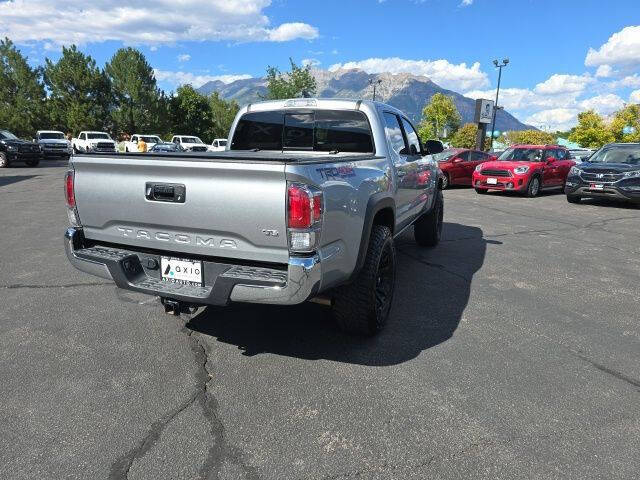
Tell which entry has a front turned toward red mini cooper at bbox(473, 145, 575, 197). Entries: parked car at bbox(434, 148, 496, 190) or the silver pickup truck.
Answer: the silver pickup truck

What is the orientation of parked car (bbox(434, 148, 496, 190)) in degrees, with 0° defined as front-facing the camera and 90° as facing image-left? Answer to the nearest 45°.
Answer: approximately 45°

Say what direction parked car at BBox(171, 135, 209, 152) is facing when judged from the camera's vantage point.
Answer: facing the viewer and to the right of the viewer

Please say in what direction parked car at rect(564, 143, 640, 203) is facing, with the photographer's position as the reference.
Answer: facing the viewer and to the left of the viewer

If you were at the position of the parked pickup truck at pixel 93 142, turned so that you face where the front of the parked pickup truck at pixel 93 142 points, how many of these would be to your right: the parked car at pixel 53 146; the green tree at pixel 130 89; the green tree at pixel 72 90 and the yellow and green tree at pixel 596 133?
1

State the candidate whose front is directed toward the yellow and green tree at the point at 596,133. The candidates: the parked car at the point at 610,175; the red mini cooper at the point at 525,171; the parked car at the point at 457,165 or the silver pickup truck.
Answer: the silver pickup truck

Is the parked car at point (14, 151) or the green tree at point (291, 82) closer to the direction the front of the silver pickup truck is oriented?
the green tree

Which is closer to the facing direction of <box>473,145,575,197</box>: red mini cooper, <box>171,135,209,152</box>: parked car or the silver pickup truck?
the silver pickup truck

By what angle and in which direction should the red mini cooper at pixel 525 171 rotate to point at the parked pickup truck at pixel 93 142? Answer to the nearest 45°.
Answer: approximately 45° to its right

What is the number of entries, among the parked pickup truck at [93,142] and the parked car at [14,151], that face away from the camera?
0

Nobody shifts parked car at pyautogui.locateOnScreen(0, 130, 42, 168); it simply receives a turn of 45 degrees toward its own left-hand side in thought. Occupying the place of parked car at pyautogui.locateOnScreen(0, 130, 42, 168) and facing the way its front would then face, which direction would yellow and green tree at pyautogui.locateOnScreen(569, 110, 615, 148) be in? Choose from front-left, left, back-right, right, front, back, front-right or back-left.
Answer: front
